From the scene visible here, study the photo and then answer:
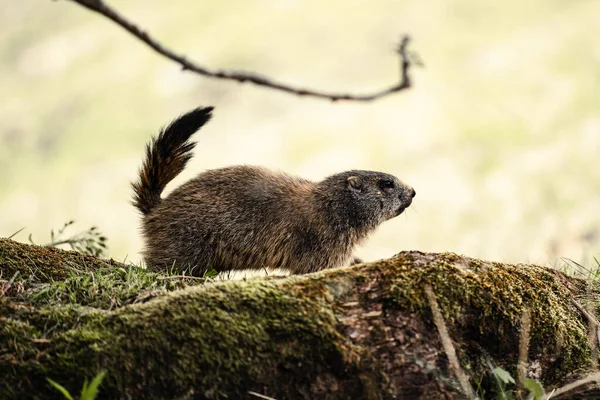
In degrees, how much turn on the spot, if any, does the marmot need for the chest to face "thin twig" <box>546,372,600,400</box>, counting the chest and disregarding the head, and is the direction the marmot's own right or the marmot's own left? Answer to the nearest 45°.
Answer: approximately 45° to the marmot's own right

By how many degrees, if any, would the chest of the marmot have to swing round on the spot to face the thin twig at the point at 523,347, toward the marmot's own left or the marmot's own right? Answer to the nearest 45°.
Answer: approximately 45° to the marmot's own right

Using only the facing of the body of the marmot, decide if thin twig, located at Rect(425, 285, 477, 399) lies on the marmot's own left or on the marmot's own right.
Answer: on the marmot's own right

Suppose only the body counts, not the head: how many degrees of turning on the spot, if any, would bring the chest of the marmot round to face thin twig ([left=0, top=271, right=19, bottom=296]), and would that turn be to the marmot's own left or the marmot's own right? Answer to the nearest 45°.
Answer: approximately 135° to the marmot's own right

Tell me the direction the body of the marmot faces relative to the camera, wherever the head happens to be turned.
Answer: to the viewer's right
